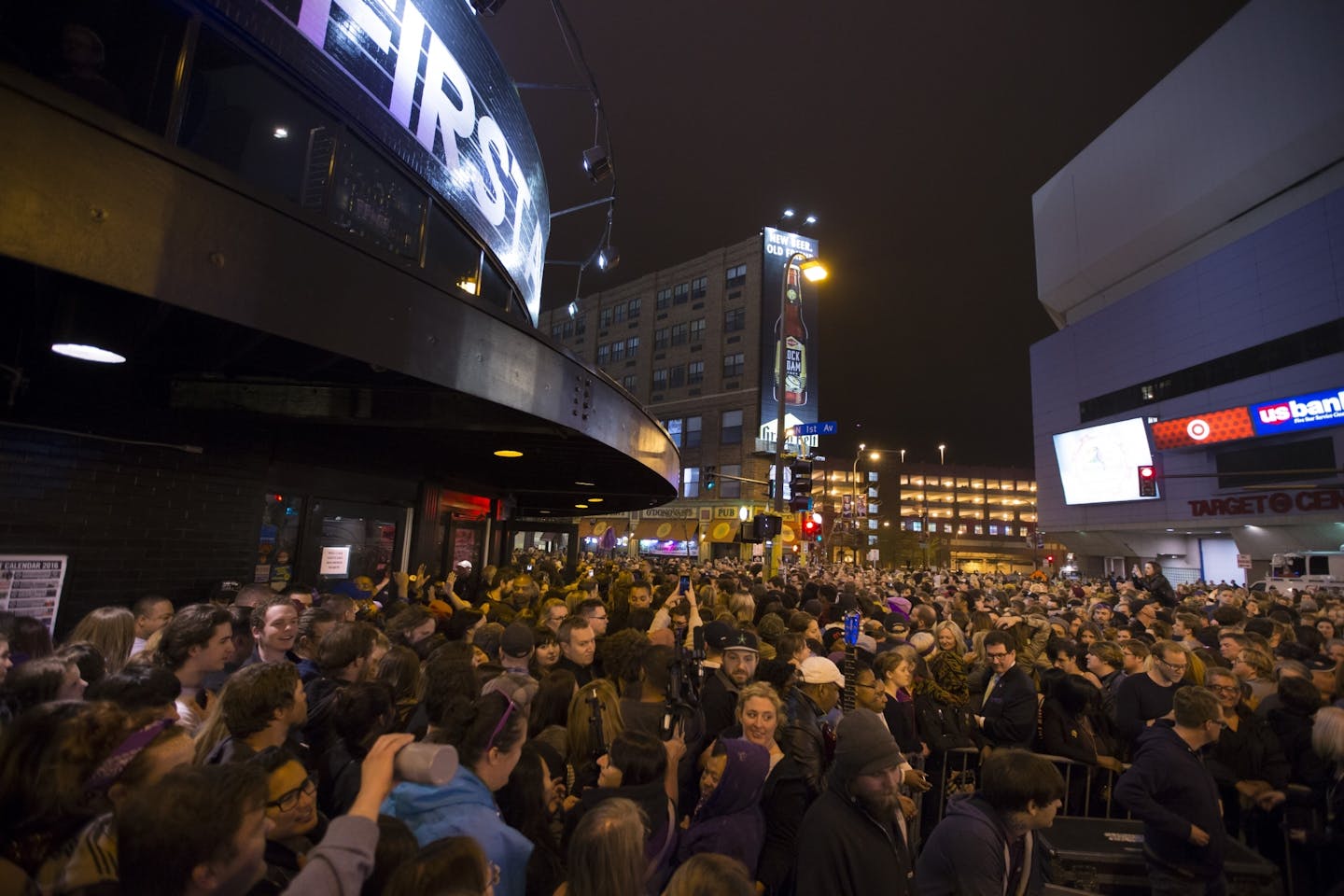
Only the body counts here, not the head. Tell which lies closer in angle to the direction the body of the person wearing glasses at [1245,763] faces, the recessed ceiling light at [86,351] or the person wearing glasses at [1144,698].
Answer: the recessed ceiling light

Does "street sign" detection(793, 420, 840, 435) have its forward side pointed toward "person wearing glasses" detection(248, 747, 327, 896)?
yes

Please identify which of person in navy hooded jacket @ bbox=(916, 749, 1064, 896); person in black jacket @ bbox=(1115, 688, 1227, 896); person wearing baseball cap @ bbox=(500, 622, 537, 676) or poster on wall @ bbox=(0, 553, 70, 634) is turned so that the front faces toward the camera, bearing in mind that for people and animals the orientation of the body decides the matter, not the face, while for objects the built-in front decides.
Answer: the poster on wall

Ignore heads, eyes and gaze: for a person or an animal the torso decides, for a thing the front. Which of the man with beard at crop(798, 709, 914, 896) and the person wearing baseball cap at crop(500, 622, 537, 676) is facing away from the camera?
the person wearing baseball cap

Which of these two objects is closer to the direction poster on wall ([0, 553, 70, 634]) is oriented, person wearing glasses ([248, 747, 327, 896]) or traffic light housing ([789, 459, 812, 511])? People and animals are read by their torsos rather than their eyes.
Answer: the person wearing glasses

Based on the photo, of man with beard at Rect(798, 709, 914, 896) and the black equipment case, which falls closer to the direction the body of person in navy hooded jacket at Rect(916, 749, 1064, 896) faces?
the black equipment case

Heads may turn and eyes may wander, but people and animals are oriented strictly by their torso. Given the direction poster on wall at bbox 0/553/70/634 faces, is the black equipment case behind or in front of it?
in front
